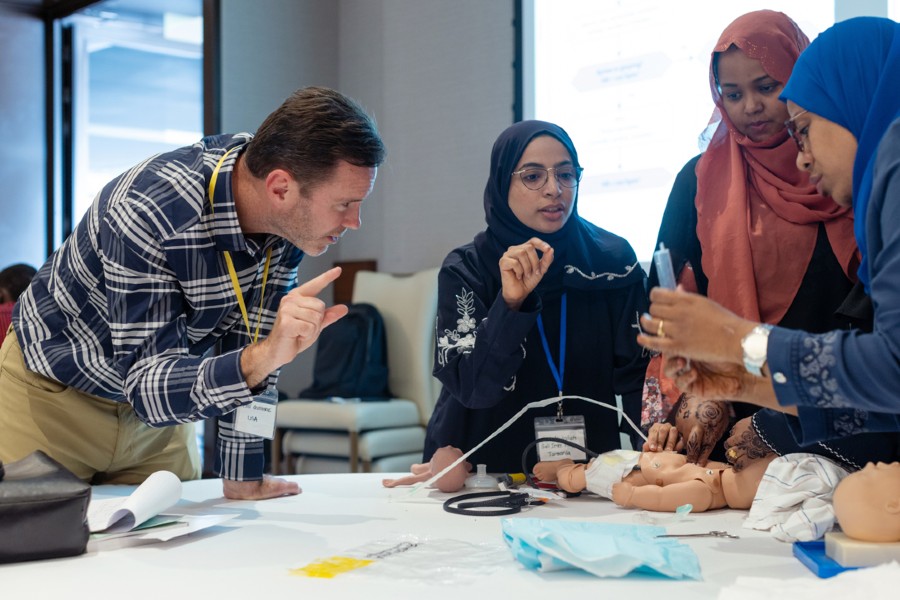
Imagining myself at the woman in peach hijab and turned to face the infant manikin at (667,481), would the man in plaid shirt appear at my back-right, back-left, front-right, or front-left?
front-right

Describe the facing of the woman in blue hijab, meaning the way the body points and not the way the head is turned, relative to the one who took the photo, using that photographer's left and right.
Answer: facing to the left of the viewer

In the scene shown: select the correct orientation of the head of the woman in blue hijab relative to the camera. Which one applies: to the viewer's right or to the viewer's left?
to the viewer's left

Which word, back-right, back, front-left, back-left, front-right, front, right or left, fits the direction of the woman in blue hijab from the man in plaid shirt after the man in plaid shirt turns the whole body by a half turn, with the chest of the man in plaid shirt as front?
back-left

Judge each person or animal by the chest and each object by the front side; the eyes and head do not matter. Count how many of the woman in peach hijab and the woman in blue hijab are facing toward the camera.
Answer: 1

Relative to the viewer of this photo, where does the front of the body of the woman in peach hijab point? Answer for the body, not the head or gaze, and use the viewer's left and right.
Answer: facing the viewer

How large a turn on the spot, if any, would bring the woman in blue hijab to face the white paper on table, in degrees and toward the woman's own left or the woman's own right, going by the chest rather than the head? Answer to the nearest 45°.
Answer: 0° — they already face it

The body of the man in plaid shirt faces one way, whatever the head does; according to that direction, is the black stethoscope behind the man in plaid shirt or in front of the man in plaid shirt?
in front

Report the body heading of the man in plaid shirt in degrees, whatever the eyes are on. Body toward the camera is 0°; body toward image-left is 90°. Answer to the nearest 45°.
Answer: approximately 270°

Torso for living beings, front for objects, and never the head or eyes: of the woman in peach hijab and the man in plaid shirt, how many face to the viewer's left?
0

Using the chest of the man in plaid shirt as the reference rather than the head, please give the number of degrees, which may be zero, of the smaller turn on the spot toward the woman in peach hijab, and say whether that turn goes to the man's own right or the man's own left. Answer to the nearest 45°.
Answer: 0° — they already face them

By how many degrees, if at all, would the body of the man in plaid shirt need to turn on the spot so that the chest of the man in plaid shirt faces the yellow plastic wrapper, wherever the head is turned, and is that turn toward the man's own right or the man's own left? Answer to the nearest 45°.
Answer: approximately 90° to the man's own right

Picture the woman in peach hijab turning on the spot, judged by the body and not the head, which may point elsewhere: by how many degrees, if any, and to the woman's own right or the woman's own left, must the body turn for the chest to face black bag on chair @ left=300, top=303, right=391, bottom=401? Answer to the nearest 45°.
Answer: approximately 135° to the woman's own right

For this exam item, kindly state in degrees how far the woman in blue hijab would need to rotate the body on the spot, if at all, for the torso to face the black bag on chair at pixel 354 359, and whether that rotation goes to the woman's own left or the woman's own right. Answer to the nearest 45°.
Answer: approximately 45° to the woman's own right

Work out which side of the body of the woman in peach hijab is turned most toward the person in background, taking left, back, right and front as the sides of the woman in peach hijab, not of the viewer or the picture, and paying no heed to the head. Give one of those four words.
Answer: right
